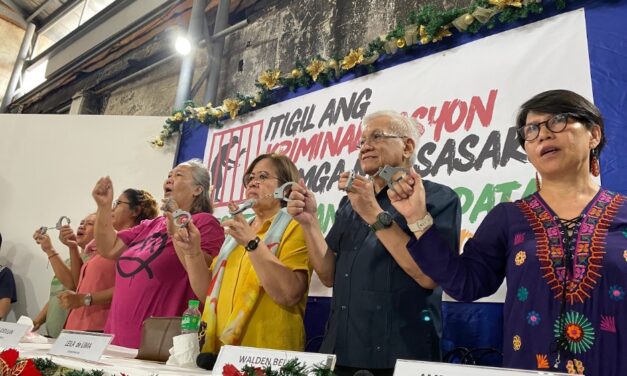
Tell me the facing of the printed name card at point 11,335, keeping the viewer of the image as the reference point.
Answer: facing the viewer and to the left of the viewer

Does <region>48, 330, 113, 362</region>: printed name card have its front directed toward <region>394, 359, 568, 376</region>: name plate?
no

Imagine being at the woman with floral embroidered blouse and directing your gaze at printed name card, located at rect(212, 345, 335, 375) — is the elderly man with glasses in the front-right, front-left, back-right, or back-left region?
front-right

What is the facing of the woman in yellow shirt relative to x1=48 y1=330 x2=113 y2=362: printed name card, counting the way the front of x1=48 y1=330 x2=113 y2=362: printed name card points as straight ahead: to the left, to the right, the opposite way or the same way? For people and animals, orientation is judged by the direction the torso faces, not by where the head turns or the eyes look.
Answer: the same way

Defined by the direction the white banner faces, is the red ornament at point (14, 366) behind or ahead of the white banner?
ahead

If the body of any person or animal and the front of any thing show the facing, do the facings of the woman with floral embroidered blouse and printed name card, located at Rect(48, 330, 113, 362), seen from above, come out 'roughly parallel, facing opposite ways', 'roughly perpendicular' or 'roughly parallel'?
roughly parallel

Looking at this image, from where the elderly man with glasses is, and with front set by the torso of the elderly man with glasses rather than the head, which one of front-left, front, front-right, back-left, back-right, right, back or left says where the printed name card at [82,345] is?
front-right

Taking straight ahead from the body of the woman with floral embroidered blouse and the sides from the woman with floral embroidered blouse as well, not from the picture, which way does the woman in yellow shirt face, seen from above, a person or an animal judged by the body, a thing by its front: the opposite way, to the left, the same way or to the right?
the same way

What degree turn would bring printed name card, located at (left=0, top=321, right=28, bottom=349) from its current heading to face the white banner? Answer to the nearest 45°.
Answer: approximately 135° to its left

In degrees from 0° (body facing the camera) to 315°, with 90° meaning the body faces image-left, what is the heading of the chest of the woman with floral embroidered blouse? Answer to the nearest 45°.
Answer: approximately 0°

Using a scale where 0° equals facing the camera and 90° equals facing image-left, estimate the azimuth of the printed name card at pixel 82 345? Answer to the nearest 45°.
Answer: approximately 45°

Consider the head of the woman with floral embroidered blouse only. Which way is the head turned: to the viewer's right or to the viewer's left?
to the viewer's left

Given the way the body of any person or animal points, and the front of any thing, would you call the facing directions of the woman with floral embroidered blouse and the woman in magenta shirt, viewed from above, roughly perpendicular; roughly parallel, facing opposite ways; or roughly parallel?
roughly parallel

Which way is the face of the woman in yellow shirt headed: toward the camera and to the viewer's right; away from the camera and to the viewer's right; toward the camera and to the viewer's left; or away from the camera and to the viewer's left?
toward the camera and to the viewer's left

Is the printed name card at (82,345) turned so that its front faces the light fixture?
no

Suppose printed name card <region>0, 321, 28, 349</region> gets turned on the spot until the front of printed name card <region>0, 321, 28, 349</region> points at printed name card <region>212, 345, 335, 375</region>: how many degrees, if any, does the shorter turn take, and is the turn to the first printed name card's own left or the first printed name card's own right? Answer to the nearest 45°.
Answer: approximately 90° to the first printed name card's own left

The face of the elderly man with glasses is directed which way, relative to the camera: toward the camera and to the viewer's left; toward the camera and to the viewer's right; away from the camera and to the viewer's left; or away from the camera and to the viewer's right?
toward the camera and to the viewer's left

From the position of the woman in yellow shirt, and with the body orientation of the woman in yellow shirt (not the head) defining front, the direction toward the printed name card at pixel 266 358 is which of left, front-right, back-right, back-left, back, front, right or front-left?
front-left
